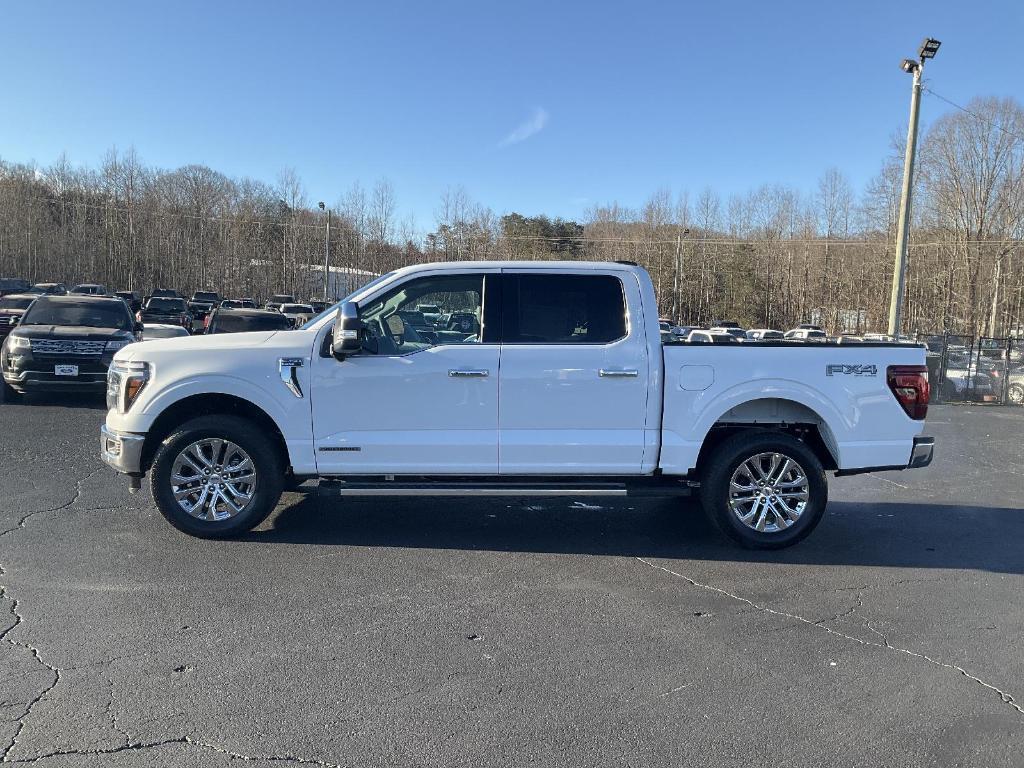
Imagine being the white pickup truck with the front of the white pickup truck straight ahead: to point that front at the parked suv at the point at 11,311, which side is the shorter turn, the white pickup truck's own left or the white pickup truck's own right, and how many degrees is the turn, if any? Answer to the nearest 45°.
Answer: approximately 45° to the white pickup truck's own right

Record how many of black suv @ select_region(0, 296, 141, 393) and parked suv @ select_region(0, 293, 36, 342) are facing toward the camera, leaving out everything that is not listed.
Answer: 2

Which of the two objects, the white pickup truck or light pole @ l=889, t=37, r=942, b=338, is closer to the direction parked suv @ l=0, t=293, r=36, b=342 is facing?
the white pickup truck

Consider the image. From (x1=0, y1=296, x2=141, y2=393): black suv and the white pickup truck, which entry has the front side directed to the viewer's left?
the white pickup truck

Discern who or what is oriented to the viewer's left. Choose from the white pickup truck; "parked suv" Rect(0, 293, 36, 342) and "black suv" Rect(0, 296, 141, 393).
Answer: the white pickup truck

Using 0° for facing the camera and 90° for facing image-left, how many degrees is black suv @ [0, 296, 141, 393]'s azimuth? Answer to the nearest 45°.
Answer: approximately 0°

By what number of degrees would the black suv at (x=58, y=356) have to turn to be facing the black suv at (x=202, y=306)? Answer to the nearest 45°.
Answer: approximately 180°

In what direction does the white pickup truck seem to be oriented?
to the viewer's left

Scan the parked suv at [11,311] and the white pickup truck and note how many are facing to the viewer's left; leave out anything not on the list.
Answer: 1

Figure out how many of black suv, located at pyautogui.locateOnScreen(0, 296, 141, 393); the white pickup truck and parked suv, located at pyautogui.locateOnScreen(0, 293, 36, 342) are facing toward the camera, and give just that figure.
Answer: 2
